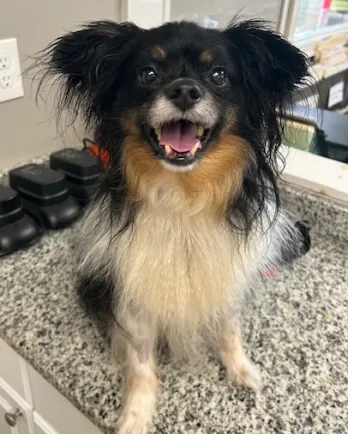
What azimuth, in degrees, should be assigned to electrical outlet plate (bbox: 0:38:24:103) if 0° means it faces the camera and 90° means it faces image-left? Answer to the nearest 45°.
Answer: approximately 315°

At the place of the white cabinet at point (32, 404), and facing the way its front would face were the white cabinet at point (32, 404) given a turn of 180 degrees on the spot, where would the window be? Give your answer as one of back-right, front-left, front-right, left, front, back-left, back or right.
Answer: front

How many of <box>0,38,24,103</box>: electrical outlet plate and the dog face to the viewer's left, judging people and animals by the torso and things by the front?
0
